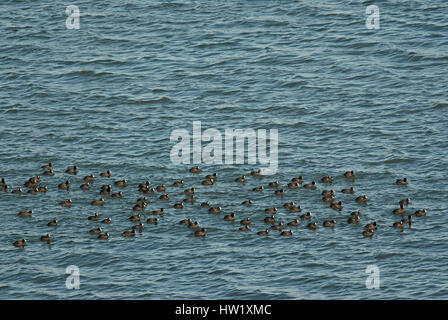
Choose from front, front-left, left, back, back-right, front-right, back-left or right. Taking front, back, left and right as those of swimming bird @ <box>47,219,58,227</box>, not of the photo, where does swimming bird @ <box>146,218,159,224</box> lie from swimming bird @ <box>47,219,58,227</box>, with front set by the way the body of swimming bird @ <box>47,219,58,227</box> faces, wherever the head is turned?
front

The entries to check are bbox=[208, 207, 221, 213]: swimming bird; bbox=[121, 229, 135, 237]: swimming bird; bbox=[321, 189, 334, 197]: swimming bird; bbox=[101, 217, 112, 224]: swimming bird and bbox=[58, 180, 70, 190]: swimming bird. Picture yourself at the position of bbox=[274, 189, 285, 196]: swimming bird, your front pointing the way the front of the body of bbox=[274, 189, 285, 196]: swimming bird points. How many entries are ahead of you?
1

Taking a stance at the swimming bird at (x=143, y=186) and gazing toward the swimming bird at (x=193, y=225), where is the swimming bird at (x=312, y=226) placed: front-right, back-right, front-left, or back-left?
front-left

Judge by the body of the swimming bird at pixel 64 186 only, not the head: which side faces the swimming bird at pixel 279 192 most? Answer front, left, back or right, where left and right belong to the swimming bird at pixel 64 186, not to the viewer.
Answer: front

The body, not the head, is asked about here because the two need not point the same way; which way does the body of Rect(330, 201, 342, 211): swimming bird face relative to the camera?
to the viewer's right

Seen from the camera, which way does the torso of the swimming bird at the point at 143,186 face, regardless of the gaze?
to the viewer's right

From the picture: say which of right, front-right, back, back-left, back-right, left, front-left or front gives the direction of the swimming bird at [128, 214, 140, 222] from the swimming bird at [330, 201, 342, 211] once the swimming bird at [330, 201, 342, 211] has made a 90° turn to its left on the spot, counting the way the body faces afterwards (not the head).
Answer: left

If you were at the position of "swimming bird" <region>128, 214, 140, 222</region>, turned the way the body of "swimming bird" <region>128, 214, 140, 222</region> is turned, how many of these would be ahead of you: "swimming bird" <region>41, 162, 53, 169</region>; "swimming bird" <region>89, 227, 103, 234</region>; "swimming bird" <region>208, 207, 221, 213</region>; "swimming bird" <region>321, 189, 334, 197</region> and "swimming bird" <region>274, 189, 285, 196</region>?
3

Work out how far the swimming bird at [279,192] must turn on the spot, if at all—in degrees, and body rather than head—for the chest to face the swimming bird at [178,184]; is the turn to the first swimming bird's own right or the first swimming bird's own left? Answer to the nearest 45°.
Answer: approximately 180°

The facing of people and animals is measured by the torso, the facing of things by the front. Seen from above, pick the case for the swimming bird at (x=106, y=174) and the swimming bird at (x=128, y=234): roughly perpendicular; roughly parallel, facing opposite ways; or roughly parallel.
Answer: roughly parallel

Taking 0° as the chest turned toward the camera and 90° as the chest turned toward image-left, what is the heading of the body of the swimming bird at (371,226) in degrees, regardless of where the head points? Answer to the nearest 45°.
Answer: approximately 270°

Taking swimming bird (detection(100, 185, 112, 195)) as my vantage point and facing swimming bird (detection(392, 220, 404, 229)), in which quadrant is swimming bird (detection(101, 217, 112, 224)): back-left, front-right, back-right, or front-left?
front-right

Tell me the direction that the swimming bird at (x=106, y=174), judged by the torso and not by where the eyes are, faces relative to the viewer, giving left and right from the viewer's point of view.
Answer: facing to the right of the viewer

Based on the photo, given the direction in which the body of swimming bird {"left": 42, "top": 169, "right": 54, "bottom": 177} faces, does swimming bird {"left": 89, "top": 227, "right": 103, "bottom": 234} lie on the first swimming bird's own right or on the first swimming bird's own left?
on the first swimming bird's own right

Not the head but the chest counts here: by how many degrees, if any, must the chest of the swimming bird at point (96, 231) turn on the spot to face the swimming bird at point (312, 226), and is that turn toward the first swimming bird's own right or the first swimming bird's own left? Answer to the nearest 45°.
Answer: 0° — it already faces it
